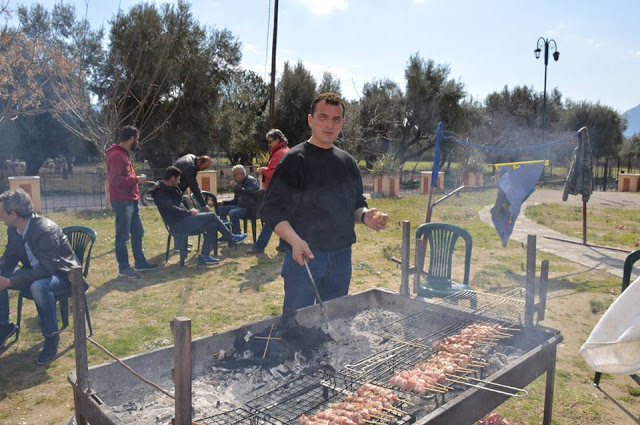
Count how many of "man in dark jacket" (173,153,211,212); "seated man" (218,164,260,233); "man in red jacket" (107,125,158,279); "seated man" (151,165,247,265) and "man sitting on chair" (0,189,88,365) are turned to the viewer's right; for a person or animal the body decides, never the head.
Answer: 3

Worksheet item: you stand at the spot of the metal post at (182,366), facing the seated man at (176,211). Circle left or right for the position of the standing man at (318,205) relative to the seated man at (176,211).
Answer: right

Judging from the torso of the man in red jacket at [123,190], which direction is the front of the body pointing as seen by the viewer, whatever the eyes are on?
to the viewer's right

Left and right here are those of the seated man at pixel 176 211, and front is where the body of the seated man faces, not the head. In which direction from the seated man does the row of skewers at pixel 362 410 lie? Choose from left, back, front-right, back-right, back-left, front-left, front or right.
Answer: right

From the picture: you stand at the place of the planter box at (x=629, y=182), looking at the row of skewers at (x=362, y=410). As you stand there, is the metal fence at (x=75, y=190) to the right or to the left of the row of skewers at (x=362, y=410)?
right

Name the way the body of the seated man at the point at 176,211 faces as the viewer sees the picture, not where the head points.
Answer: to the viewer's right

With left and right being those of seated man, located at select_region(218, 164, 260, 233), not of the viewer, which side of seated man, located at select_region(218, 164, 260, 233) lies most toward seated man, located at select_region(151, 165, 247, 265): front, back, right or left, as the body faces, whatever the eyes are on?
front

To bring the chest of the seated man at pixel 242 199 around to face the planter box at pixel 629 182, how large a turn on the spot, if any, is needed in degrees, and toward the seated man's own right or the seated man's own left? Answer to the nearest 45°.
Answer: approximately 180°

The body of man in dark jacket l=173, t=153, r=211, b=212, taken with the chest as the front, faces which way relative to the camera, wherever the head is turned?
to the viewer's right
